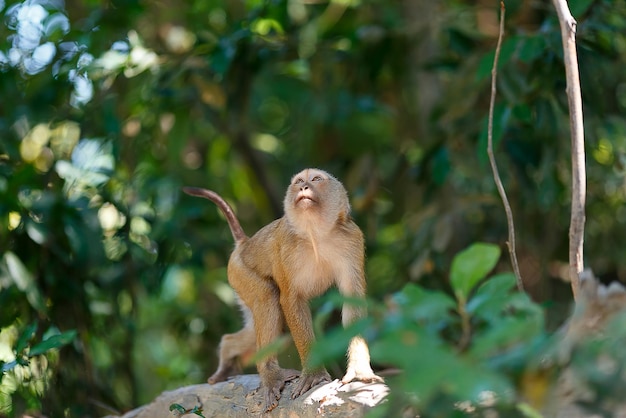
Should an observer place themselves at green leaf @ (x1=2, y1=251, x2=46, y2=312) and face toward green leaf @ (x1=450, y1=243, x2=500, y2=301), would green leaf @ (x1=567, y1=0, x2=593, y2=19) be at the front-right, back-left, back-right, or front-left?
front-left

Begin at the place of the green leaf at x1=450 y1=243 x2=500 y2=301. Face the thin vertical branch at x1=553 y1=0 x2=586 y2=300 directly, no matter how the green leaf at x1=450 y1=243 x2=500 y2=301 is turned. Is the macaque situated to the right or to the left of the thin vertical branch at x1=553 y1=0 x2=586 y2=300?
left

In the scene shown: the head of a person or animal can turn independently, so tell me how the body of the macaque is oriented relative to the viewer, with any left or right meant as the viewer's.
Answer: facing the viewer and to the right of the viewer

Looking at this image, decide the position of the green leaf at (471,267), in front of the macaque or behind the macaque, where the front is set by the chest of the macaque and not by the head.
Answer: in front

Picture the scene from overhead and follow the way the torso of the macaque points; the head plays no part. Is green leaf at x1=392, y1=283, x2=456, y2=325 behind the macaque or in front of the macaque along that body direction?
in front

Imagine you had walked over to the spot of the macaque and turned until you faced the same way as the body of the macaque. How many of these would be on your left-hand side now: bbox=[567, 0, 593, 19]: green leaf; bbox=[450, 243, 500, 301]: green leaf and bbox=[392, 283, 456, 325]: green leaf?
1

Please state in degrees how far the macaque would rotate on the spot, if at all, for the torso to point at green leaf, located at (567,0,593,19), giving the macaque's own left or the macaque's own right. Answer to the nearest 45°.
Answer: approximately 90° to the macaque's own left
